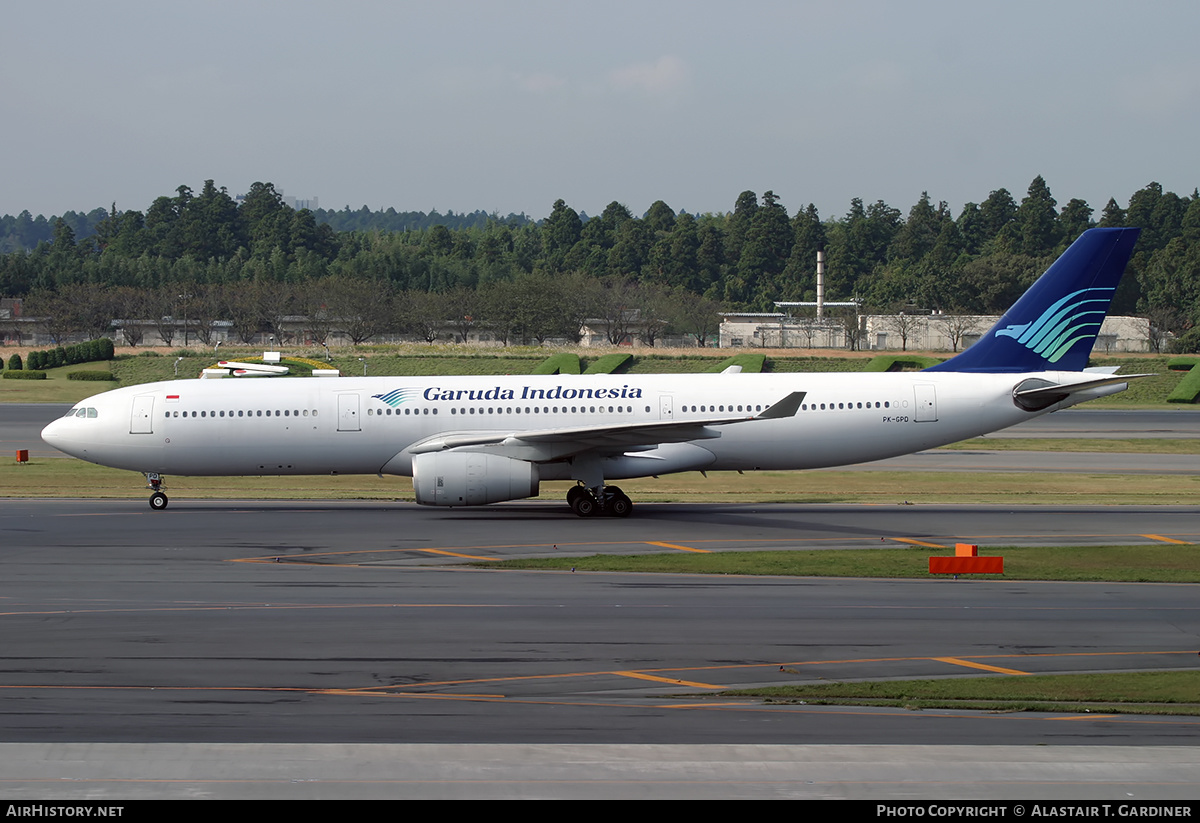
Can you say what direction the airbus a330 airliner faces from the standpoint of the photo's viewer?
facing to the left of the viewer

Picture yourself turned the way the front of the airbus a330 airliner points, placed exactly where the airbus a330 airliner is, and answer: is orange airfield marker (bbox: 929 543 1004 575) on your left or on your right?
on your left
